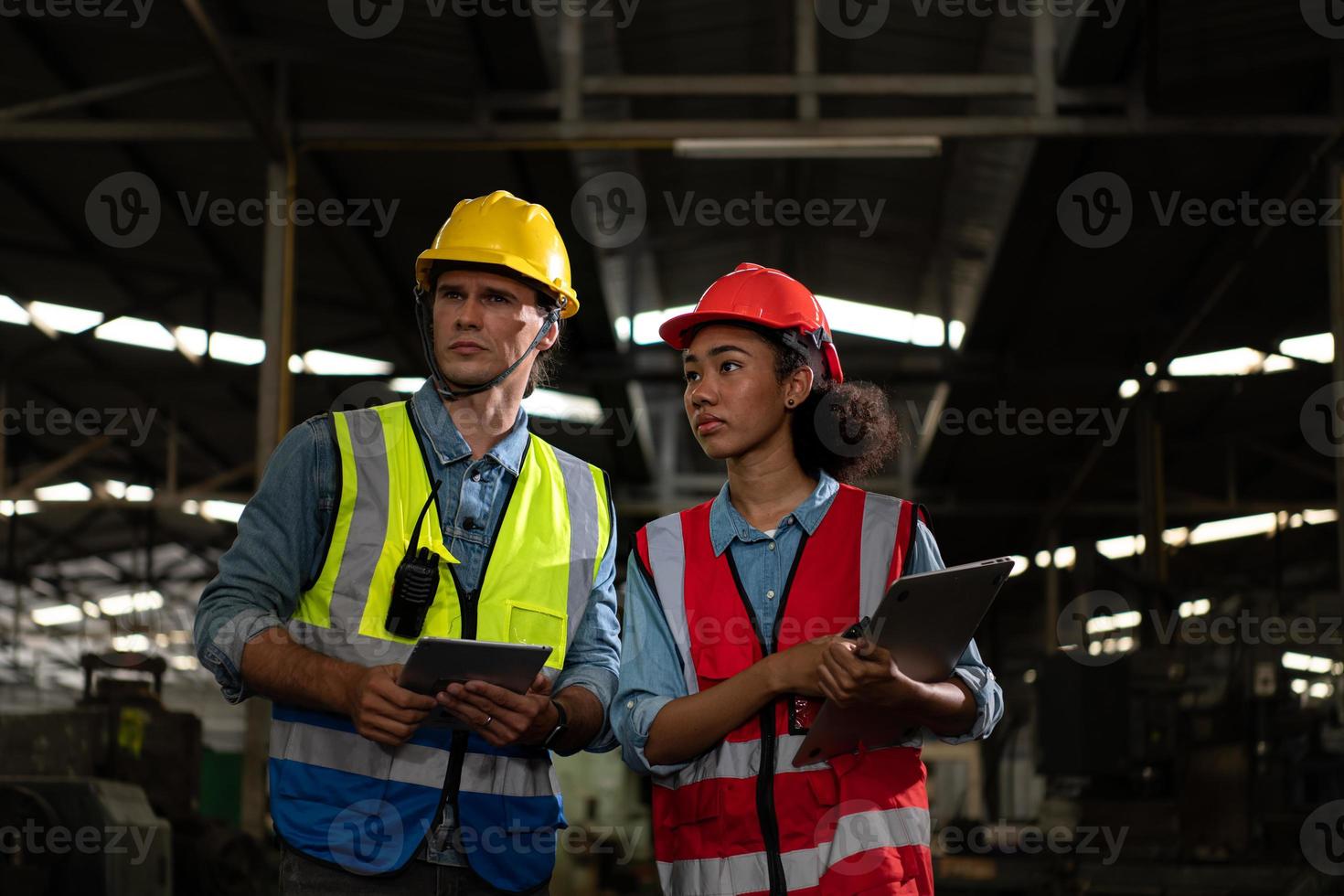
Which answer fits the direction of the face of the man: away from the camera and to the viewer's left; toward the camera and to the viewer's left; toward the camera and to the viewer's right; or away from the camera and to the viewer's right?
toward the camera and to the viewer's left

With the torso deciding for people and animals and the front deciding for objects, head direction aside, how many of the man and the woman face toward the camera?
2

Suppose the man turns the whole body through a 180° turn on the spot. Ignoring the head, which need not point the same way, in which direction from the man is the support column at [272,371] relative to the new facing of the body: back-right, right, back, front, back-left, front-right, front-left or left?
front

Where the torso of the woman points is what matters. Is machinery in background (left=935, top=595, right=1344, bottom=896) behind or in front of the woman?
behind

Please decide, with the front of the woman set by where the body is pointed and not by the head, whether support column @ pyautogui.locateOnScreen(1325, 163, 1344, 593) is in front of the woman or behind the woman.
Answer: behind

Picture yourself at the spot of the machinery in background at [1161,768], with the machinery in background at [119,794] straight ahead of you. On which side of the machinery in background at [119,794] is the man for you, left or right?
left
